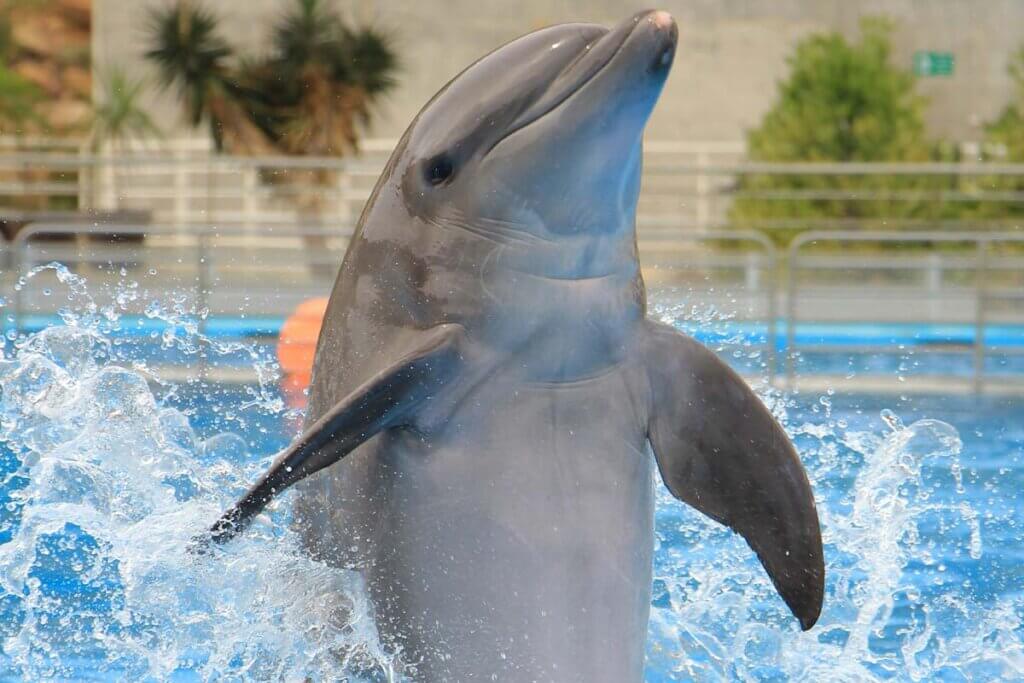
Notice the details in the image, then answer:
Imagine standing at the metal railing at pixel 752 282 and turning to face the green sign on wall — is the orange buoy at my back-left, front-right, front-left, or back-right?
back-left

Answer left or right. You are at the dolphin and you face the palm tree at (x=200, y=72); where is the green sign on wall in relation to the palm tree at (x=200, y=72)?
right

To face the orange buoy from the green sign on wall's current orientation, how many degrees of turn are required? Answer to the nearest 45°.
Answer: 0° — it already faces it

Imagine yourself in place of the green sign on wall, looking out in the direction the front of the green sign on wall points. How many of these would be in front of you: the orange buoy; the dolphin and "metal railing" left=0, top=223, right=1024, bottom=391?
3

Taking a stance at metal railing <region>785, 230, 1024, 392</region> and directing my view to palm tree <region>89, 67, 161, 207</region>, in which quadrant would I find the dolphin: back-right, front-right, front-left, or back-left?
back-left

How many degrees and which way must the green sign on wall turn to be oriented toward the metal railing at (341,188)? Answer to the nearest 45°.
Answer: approximately 45° to its right

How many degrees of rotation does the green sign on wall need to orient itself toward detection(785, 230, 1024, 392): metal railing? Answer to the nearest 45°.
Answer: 0° — it already faces it

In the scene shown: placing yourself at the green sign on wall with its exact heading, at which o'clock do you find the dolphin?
The dolphin is roughly at 12 o'clock from the green sign on wall.

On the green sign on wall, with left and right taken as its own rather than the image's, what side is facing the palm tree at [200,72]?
right

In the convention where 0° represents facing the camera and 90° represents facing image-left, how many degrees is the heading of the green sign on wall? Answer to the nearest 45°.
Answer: approximately 0°

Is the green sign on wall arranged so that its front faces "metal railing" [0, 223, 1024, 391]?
yes

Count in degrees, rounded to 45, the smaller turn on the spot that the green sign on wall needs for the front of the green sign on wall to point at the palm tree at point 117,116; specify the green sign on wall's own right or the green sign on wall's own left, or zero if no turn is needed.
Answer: approximately 90° to the green sign on wall's own right

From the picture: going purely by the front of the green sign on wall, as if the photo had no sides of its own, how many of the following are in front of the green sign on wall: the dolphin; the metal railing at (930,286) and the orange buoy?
3
